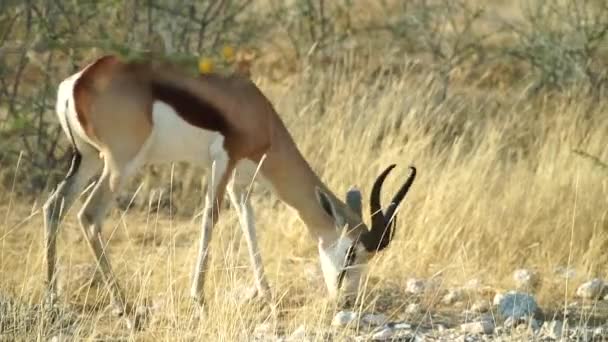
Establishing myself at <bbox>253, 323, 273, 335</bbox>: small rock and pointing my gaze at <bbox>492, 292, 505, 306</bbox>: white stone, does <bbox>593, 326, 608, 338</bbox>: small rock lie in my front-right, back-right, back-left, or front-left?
front-right

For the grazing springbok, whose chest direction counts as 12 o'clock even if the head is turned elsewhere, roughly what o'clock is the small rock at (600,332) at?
The small rock is roughly at 1 o'clock from the grazing springbok.

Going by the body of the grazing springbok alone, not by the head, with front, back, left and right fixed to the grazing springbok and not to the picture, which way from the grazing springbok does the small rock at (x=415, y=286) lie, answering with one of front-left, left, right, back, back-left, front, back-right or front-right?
front

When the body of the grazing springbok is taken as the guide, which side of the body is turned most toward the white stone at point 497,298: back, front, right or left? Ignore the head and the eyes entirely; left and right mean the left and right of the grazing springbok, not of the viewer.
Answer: front

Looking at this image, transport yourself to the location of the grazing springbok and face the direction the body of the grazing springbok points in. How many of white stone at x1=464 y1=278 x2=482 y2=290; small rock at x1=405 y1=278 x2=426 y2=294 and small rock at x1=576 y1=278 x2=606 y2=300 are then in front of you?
3

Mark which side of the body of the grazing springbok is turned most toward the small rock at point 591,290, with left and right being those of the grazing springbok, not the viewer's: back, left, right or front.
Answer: front

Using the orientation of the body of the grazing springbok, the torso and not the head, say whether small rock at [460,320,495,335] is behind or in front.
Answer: in front

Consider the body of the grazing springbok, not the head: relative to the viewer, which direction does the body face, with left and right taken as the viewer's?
facing to the right of the viewer

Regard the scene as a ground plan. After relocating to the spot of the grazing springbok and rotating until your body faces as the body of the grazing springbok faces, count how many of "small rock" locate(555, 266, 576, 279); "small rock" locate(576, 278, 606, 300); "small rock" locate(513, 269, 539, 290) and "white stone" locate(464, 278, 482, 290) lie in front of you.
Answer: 4

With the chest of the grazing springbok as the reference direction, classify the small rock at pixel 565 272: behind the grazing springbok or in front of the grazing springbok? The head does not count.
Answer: in front

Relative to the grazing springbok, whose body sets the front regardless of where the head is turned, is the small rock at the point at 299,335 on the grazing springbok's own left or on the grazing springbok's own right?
on the grazing springbok's own right

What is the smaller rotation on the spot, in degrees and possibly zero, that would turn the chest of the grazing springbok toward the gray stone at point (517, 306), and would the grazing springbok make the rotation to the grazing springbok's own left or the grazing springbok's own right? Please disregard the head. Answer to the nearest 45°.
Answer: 0° — it already faces it

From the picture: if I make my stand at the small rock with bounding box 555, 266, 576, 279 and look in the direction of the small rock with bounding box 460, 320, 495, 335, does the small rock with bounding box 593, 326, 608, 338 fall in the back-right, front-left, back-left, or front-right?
front-left

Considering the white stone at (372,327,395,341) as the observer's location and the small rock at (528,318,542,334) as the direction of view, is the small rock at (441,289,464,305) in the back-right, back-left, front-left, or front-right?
front-left

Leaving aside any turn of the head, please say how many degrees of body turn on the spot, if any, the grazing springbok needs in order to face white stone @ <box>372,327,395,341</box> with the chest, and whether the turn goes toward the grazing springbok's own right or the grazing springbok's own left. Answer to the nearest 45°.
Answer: approximately 45° to the grazing springbok's own right

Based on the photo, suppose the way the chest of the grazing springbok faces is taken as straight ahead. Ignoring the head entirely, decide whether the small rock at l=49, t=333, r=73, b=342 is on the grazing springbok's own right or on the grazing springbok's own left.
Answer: on the grazing springbok's own right

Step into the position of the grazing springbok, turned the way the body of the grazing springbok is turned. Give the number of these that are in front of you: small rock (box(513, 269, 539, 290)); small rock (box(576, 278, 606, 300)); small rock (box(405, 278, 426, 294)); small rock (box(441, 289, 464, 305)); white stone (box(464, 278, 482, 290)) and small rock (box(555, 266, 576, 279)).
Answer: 6
